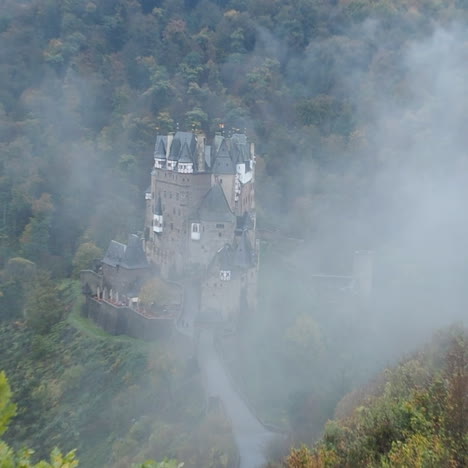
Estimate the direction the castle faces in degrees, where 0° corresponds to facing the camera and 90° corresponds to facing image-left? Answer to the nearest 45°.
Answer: approximately 0°

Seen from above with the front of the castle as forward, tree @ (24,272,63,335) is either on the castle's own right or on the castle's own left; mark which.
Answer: on the castle's own right

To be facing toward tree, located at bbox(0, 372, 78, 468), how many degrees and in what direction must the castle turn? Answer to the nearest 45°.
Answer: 0° — it already faces it
